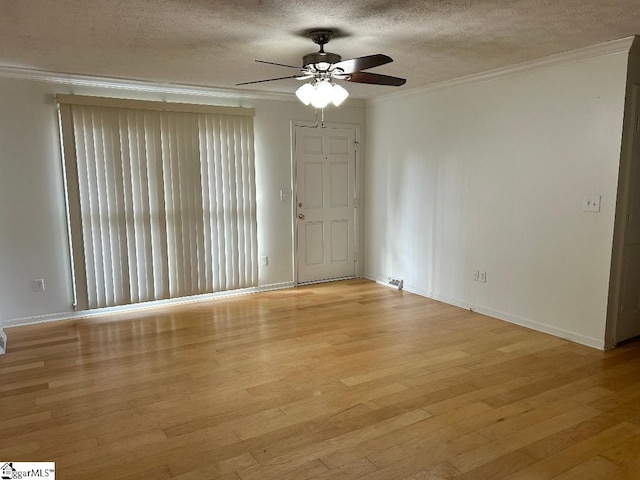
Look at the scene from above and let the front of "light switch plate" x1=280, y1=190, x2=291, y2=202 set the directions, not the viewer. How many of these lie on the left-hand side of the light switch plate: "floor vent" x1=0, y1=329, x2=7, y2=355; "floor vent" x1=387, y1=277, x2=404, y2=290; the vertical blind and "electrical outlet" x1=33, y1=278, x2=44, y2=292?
1

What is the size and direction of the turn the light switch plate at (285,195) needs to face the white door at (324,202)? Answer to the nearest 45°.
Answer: approximately 135° to its left

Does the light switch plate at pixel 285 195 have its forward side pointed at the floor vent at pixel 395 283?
no

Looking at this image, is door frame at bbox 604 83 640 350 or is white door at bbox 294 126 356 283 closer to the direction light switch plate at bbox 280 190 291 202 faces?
the door frame

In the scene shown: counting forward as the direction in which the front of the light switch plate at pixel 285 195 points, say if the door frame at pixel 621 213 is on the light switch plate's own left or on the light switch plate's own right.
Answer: on the light switch plate's own left

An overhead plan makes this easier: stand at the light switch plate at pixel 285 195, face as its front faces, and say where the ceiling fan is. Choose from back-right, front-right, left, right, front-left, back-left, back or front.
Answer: front

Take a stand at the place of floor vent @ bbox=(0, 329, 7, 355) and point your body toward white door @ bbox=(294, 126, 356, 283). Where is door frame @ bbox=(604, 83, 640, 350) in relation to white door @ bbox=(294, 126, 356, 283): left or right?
right

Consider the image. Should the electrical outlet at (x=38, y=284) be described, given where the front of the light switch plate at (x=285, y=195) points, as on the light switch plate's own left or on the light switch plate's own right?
on the light switch plate's own right

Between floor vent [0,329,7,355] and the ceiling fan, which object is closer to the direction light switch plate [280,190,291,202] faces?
the ceiling fan

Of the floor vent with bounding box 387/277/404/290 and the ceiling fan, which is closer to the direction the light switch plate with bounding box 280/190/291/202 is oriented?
the ceiling fan

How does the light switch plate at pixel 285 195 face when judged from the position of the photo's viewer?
facing the viewer

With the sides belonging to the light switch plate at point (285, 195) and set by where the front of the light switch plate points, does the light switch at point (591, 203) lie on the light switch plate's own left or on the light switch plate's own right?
on the light switch plate's own left

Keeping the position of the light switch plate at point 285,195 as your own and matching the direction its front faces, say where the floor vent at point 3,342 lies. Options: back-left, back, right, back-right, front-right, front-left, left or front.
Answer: front-right

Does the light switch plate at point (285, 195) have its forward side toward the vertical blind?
no
